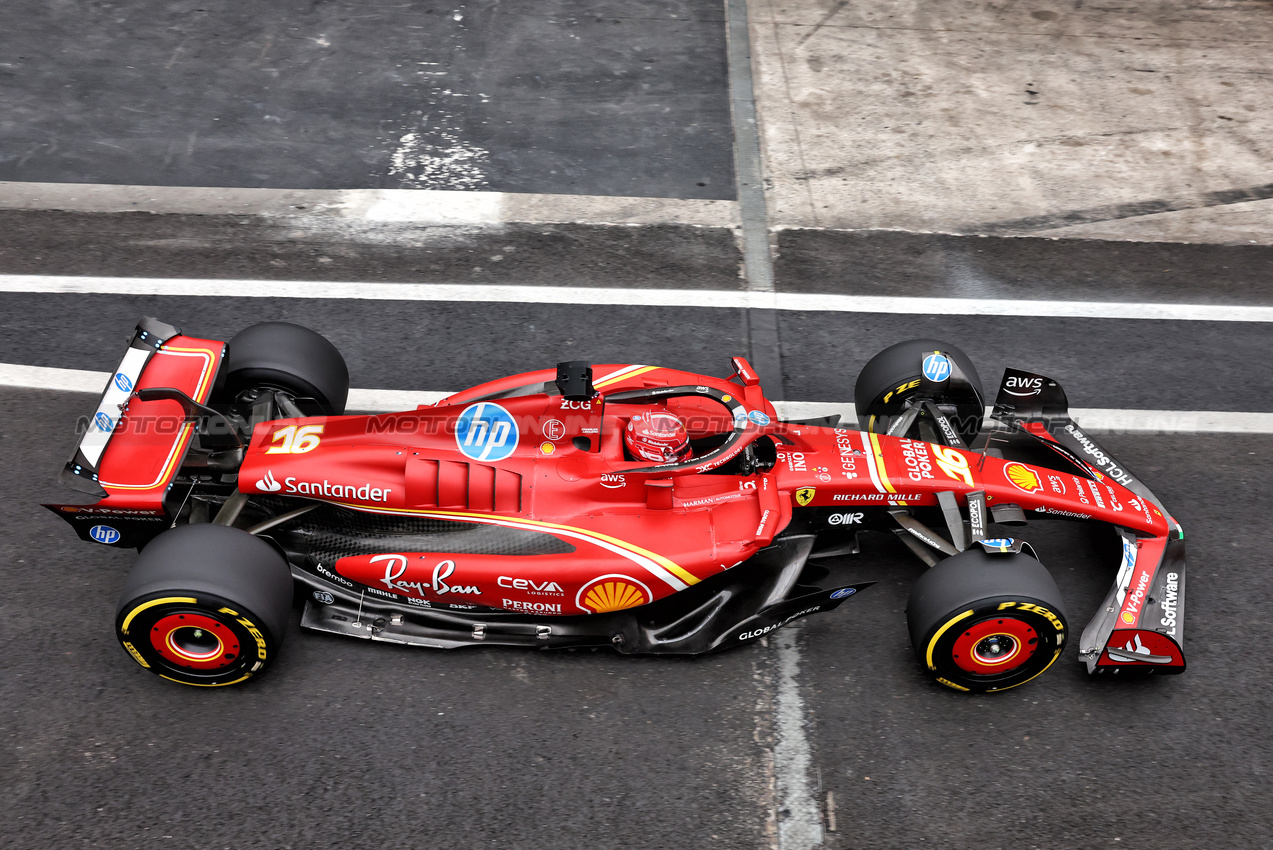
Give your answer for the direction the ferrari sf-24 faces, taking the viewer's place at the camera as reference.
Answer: facing to the right of the viewer
